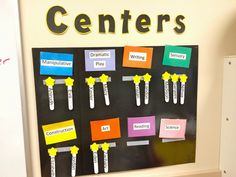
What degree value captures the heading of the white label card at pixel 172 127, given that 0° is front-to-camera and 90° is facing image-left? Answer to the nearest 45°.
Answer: approximately 0°

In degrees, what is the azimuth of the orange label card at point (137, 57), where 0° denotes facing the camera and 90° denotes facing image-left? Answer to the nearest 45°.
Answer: approximately 0°

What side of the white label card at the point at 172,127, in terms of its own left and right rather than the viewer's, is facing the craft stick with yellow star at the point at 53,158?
right

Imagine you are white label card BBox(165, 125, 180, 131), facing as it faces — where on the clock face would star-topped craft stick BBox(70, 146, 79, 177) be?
The star-topped craft stick is roughly at 2 o'clock from the white label card.
